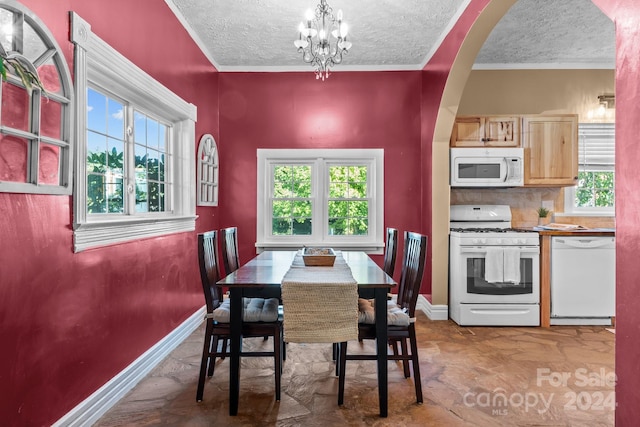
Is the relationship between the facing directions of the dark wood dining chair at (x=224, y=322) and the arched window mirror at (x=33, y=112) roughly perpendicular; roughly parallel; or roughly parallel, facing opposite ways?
roughly parallel

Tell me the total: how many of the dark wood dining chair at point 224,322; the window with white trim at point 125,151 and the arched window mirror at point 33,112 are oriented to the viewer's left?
0

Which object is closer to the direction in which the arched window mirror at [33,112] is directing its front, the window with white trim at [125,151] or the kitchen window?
the kitchen window

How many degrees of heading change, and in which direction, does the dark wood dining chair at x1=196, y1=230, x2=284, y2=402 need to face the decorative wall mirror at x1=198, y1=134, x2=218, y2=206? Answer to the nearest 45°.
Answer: approximately 90° to its left

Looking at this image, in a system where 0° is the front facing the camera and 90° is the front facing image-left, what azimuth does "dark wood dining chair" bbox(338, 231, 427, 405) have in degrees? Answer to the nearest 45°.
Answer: approximately 90°

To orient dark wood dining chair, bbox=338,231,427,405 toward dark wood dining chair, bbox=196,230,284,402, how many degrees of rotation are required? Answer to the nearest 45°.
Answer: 0° — it already faces it

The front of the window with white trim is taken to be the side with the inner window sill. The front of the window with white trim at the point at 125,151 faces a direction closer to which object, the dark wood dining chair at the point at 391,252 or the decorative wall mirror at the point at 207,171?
the dark wood dining chair

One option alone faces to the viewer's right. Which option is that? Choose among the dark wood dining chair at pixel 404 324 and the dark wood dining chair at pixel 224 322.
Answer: the dark wood dining chair at pixel 224 322

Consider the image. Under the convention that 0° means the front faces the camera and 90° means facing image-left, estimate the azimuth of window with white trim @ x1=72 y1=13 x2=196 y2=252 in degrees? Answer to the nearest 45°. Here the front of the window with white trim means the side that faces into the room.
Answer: approximately 315°

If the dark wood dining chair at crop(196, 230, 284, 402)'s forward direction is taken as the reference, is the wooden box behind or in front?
in front

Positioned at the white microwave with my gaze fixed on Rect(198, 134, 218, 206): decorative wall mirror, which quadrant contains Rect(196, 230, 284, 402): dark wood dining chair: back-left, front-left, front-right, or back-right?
front-left

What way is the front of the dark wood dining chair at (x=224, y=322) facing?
to the viewer's right

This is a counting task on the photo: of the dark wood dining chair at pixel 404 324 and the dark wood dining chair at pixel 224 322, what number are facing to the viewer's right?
1

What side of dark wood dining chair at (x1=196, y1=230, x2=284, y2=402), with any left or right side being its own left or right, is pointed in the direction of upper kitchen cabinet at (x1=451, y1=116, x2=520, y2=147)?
front

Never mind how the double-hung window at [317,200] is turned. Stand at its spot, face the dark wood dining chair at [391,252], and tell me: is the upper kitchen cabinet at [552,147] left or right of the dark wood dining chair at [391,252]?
left

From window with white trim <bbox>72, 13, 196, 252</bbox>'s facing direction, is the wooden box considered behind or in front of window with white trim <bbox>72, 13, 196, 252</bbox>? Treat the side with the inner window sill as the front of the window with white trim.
in front
